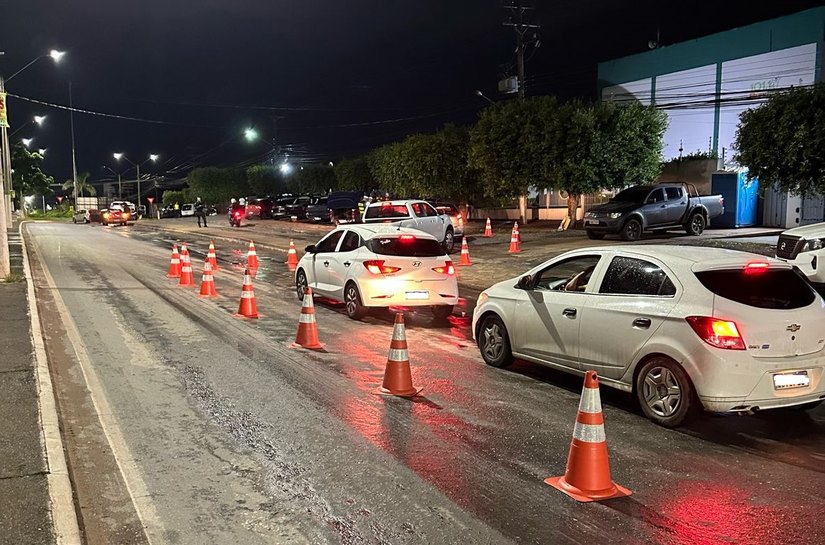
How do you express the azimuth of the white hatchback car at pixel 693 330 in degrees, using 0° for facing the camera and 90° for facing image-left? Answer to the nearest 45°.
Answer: approximately 135°

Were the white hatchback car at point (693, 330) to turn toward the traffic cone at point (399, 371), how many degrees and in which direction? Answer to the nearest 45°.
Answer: approximately 45° to its left

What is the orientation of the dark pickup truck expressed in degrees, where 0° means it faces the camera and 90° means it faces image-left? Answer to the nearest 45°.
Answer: approximately 45°

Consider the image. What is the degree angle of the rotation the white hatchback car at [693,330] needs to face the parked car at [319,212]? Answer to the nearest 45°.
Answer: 0° — it already faces it

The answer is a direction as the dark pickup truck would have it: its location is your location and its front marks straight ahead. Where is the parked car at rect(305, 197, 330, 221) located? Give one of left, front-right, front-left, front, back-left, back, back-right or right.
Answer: right

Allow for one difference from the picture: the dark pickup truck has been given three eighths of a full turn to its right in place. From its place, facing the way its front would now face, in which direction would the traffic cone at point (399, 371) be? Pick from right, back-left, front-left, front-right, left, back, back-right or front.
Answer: back

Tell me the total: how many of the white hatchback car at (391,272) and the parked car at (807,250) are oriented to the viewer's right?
0

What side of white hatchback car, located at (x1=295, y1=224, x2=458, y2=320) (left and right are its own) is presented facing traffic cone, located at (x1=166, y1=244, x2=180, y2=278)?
front

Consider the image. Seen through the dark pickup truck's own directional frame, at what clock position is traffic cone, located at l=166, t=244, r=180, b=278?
The traffic cone is roughly at 12 o'clock from the dark pickup truck.

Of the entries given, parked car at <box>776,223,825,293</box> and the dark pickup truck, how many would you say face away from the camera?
0

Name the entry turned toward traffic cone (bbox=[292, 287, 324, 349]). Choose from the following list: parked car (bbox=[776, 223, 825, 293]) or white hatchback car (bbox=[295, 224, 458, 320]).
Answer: the parked car

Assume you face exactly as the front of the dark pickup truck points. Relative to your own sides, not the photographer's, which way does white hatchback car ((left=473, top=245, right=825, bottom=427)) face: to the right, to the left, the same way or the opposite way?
to the right

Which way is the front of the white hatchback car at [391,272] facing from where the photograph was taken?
facing away from the viewer and to the left of the viewer

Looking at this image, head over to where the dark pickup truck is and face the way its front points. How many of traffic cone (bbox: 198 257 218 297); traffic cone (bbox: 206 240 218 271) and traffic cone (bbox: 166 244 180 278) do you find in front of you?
3

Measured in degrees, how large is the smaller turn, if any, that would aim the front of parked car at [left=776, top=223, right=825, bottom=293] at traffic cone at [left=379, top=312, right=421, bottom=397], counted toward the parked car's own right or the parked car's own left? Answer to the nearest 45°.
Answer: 0° — it already faces it

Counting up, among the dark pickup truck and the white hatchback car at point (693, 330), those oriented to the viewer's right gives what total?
0
